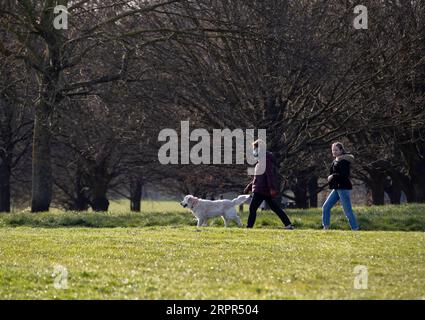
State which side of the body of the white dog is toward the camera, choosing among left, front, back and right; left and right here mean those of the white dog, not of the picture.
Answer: left

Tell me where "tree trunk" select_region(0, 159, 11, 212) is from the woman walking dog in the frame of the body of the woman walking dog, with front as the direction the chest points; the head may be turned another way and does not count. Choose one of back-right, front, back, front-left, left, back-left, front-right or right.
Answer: front-right

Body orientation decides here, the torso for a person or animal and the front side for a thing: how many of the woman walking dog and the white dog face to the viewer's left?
2

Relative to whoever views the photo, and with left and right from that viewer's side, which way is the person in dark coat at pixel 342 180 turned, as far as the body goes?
facing to the left of the viewer

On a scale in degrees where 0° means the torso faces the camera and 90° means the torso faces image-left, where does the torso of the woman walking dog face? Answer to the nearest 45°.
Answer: approximately 90°

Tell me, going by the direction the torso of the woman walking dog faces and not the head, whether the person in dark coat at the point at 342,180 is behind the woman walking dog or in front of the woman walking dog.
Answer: behind

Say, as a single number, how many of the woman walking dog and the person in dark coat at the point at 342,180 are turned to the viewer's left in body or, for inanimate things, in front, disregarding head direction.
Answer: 2

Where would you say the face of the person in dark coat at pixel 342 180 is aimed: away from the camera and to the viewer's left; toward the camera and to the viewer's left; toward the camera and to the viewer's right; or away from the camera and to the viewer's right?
toward the camera and to the viewer's left

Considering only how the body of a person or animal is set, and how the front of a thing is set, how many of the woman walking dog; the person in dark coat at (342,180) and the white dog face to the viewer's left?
3
